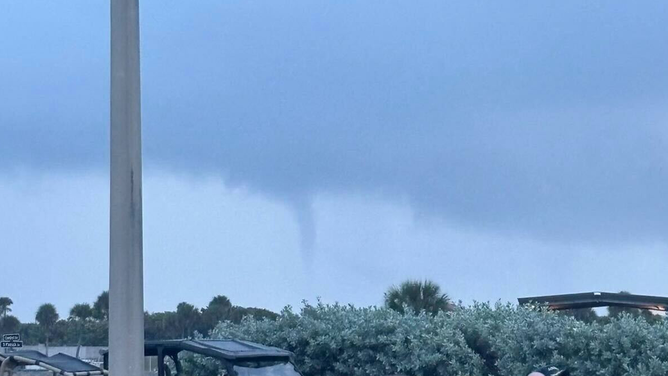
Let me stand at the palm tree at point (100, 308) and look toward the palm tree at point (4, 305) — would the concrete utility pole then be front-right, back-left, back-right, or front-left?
back-left

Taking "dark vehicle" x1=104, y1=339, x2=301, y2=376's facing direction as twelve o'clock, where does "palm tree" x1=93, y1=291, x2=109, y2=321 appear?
The palm tree is roughly at 7 o'clock from the dark vehicle.

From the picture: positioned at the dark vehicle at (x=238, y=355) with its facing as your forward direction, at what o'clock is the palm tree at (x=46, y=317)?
The palm tree is roughly at 7 o'clock from the dark vehicle.

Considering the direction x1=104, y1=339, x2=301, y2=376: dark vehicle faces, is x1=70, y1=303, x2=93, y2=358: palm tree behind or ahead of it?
behind

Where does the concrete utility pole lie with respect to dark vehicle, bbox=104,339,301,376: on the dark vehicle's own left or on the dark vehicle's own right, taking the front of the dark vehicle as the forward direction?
on the dark vehicle's own right

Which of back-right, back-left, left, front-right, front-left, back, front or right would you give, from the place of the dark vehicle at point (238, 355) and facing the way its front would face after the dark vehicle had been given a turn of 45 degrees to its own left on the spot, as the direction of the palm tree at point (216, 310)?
left
